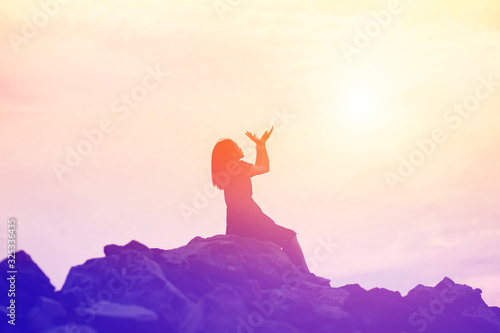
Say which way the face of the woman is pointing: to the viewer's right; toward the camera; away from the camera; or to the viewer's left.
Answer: to the viewer's right

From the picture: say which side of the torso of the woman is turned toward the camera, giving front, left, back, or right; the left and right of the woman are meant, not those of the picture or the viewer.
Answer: right
